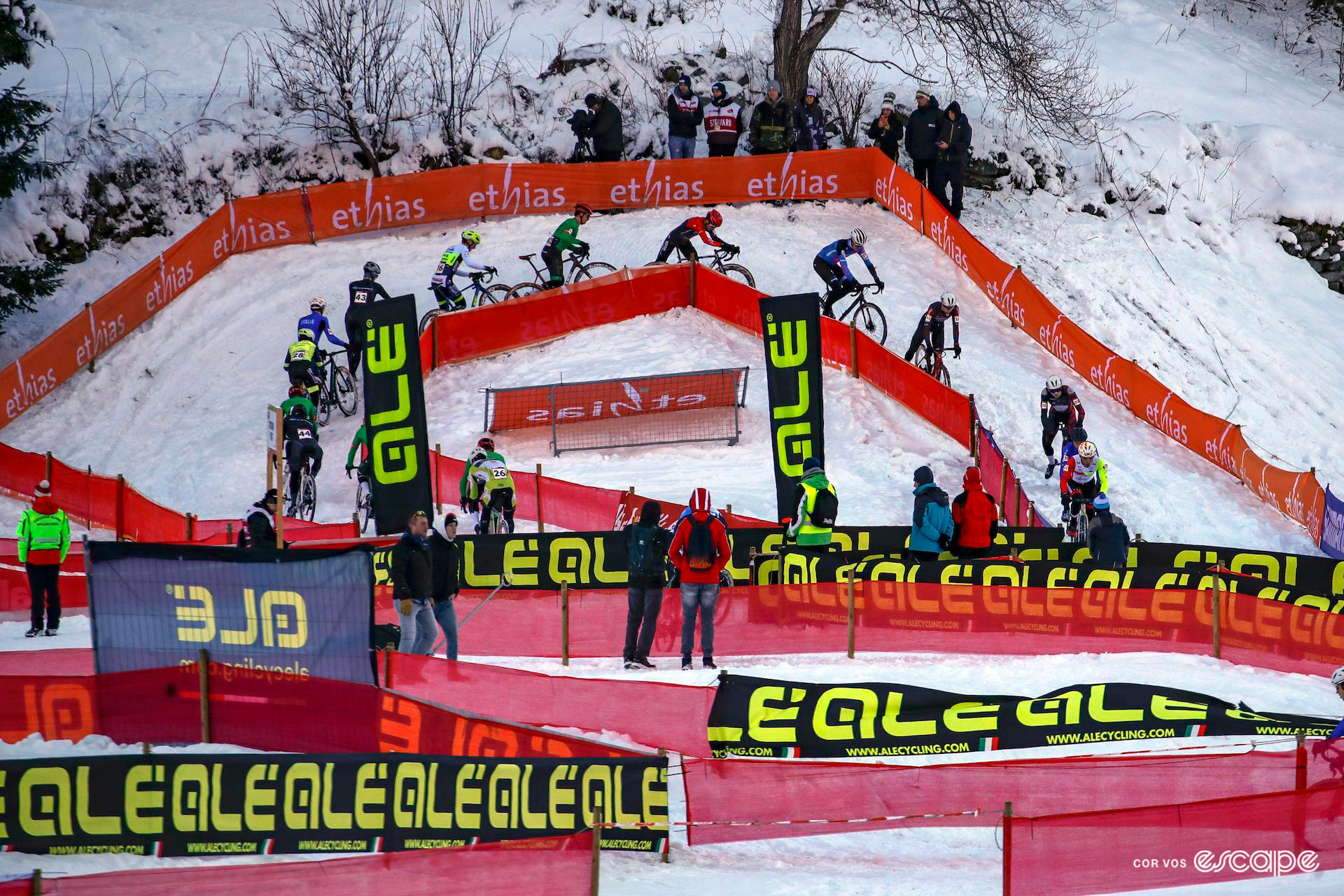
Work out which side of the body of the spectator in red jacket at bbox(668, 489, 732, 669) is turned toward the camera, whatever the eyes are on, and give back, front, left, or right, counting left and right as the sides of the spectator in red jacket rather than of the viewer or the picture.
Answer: back

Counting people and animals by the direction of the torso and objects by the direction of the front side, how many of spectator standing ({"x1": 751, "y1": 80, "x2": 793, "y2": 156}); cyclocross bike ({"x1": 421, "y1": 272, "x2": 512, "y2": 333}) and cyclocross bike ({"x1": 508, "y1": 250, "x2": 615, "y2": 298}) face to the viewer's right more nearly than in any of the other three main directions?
2

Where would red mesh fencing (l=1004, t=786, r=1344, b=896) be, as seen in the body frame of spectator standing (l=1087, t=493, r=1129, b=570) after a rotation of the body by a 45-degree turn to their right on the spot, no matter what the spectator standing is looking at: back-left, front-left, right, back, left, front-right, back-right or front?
back-right

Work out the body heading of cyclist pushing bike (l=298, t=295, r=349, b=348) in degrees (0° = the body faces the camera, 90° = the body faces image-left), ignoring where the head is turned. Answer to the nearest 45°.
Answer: approximately 225°

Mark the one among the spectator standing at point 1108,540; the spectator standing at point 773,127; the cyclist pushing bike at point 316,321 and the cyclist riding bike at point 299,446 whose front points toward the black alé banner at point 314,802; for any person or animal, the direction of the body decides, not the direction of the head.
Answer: the spectator standing at point 773,127

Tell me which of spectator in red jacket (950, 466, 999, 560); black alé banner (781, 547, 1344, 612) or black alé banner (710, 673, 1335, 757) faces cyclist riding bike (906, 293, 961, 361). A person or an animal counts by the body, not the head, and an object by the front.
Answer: the spectator in red jacket

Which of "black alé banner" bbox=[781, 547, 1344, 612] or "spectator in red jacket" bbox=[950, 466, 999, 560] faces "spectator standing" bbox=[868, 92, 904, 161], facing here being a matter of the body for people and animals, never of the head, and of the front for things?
the spectator in red jacket

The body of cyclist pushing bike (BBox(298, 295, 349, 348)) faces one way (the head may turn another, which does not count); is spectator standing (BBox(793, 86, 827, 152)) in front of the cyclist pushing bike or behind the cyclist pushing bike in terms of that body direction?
in front

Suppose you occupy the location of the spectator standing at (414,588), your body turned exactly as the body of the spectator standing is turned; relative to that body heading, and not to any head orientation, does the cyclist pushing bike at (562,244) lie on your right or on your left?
on your left

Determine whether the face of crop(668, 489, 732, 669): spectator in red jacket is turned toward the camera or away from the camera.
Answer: away from the camera

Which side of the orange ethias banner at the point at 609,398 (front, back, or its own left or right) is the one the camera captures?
back

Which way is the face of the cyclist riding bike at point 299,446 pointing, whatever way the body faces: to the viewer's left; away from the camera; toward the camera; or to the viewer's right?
away from the camera

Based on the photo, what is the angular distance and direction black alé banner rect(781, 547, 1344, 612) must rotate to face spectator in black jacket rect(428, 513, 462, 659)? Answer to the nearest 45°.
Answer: approximately 45° to its right

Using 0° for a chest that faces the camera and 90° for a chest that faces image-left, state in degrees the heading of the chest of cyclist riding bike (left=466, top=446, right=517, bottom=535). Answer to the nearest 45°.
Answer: approximately 135°

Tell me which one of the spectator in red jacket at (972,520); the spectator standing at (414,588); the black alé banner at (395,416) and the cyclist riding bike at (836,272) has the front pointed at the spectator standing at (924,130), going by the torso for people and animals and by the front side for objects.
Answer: the spectator in red jacket
